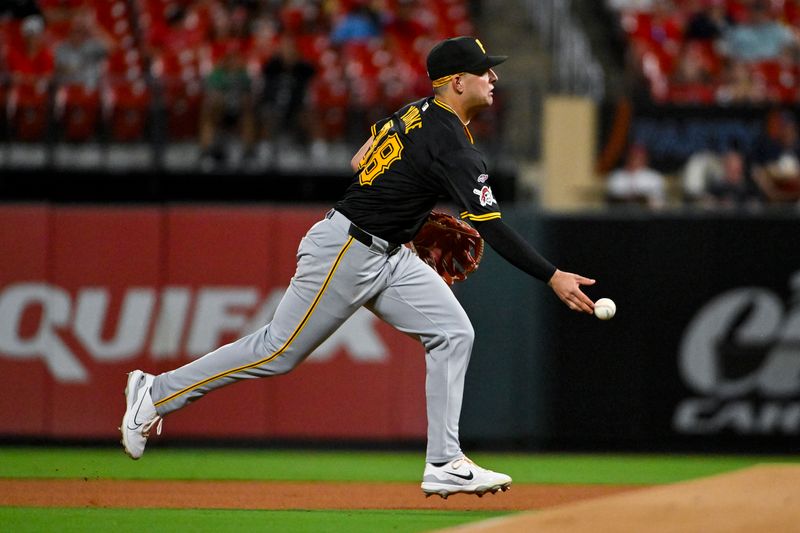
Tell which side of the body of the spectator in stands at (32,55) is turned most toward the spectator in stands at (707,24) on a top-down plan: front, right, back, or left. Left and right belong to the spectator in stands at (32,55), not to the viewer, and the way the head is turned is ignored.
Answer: left

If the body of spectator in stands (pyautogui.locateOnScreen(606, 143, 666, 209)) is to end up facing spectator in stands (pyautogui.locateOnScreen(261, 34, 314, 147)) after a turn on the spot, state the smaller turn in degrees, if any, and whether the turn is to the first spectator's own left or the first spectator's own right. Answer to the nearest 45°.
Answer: approximately 90° to the first spectator's own right

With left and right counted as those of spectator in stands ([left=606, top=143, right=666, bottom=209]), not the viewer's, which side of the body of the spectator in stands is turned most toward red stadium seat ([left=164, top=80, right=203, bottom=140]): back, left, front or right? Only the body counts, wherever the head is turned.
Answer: right

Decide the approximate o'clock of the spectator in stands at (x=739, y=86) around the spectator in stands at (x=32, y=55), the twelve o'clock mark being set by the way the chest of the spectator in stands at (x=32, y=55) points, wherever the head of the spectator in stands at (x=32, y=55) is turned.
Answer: the spectator in stands at (x=739, y=86) is roughly at 9 o'clock from the spectator in stands at (x=32, y=55).

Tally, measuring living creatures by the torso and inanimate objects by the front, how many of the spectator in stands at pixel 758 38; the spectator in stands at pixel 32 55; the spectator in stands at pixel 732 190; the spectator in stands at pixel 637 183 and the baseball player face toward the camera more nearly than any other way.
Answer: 4

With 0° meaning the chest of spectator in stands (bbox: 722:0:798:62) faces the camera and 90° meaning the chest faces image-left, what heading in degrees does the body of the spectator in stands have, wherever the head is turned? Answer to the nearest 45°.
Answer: approximately 0°

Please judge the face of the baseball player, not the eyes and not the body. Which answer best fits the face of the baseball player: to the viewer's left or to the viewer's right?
to the viewer's right

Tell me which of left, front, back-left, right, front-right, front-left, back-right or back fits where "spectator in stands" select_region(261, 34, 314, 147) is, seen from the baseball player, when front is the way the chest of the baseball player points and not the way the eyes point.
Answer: left

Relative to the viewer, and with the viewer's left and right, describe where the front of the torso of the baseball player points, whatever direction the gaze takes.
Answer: facing to the right of the viewer

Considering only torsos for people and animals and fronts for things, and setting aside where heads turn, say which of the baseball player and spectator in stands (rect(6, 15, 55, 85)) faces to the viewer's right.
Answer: the baseball player

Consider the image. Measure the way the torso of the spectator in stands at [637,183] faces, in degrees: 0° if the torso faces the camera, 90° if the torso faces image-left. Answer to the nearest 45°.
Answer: approximately 0°
